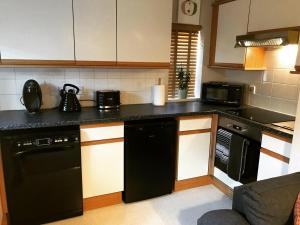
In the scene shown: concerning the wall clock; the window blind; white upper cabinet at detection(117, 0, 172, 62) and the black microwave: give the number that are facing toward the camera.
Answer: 4

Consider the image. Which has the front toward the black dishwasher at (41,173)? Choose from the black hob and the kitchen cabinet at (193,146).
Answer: the black hob

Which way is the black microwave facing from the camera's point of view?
toward the camera

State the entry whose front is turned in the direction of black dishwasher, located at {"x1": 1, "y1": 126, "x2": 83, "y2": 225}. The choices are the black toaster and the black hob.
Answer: the black hob

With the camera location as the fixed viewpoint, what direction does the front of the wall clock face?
facing the viewer

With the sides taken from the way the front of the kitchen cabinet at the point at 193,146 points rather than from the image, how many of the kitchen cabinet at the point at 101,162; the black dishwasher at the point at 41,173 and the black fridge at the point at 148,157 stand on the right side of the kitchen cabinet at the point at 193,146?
3

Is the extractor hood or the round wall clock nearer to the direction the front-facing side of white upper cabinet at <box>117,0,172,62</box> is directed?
the extractor hood

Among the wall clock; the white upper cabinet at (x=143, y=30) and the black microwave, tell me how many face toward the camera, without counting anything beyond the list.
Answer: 3

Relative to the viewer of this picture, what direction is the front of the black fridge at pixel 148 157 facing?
facing the viewer and to the right of the viewer

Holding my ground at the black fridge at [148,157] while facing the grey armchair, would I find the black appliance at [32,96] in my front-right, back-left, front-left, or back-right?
back-right

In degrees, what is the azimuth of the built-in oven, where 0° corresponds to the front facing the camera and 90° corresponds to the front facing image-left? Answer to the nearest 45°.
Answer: approximately 45°

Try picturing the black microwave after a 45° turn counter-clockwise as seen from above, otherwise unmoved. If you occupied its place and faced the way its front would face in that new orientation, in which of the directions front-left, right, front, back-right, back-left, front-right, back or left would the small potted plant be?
back-right

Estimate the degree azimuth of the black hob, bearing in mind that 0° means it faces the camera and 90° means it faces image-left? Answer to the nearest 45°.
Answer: approximately 45°

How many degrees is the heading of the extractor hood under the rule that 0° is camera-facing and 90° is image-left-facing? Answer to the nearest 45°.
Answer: approximately 45°

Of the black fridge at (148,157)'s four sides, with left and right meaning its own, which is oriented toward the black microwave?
left

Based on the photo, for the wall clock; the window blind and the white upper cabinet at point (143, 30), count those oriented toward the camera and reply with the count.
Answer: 3

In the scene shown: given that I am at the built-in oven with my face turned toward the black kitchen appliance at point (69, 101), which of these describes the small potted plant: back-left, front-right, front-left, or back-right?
front-right

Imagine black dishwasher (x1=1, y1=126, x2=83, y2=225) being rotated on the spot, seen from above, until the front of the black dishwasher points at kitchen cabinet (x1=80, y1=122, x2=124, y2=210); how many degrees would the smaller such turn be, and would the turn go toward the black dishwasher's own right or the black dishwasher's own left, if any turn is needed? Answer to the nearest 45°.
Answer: approximately 45° to the black dishwasher's own left
